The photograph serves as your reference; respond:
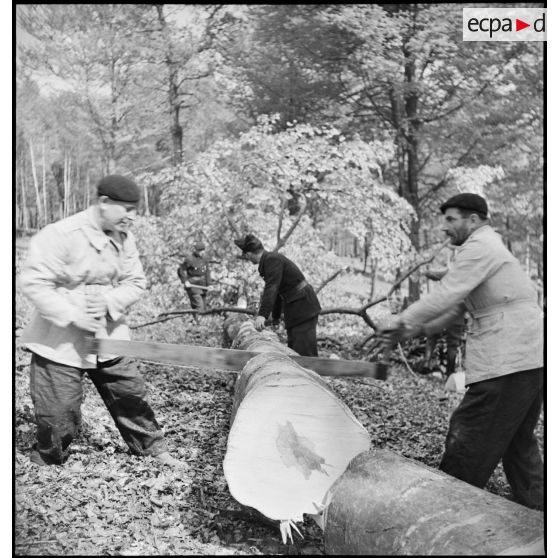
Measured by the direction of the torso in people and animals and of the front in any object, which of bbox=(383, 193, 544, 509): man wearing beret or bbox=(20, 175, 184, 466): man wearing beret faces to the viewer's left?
bbox=(383, 193, 544, 509): man wearing beret

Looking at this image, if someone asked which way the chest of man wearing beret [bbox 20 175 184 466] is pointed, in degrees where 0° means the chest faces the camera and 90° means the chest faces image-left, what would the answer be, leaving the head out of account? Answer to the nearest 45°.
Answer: approximately 315°

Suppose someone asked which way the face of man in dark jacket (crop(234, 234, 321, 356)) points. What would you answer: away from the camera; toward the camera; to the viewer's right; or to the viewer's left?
to the viewer's left

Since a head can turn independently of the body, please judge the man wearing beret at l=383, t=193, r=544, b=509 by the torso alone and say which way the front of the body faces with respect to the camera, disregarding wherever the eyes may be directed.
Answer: to the viewer's left

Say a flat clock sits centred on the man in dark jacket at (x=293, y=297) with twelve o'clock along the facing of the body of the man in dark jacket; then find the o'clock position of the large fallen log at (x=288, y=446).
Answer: The large fallen log is roughly at 9 o'clock from the man in dark jacket.

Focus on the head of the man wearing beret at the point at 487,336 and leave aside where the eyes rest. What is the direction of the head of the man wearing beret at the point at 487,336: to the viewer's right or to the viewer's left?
to the viewer's left

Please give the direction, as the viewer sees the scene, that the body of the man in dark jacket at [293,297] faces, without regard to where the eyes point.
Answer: to the viewer's left

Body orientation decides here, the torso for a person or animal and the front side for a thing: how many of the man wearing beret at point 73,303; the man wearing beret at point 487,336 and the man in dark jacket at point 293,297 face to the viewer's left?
2

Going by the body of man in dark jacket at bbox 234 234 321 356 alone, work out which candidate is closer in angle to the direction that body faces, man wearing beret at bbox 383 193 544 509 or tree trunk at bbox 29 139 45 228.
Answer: the tree trunk
